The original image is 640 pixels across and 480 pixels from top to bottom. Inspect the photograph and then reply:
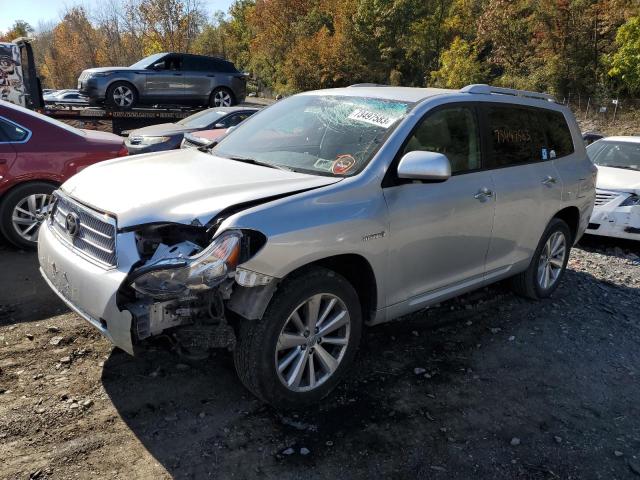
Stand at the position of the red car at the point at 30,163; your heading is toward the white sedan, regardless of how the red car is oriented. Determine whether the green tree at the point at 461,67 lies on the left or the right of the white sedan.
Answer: left

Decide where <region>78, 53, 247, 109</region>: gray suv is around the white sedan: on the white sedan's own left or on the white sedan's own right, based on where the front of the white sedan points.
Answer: on the white sedan's own right

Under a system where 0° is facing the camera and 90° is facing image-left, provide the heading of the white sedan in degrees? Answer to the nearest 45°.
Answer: approximately 45°

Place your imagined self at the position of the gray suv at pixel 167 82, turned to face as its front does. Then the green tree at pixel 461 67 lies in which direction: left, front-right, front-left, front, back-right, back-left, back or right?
back-right

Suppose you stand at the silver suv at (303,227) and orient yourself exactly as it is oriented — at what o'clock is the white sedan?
The white sedan is roughly at 6 o'clock from the silver suv.

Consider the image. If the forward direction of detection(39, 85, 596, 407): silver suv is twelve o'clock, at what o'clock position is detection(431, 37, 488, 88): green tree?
The green tree is roughly at 5 o'clock from the silver suv.

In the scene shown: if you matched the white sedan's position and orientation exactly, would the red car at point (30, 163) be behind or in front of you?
in front
